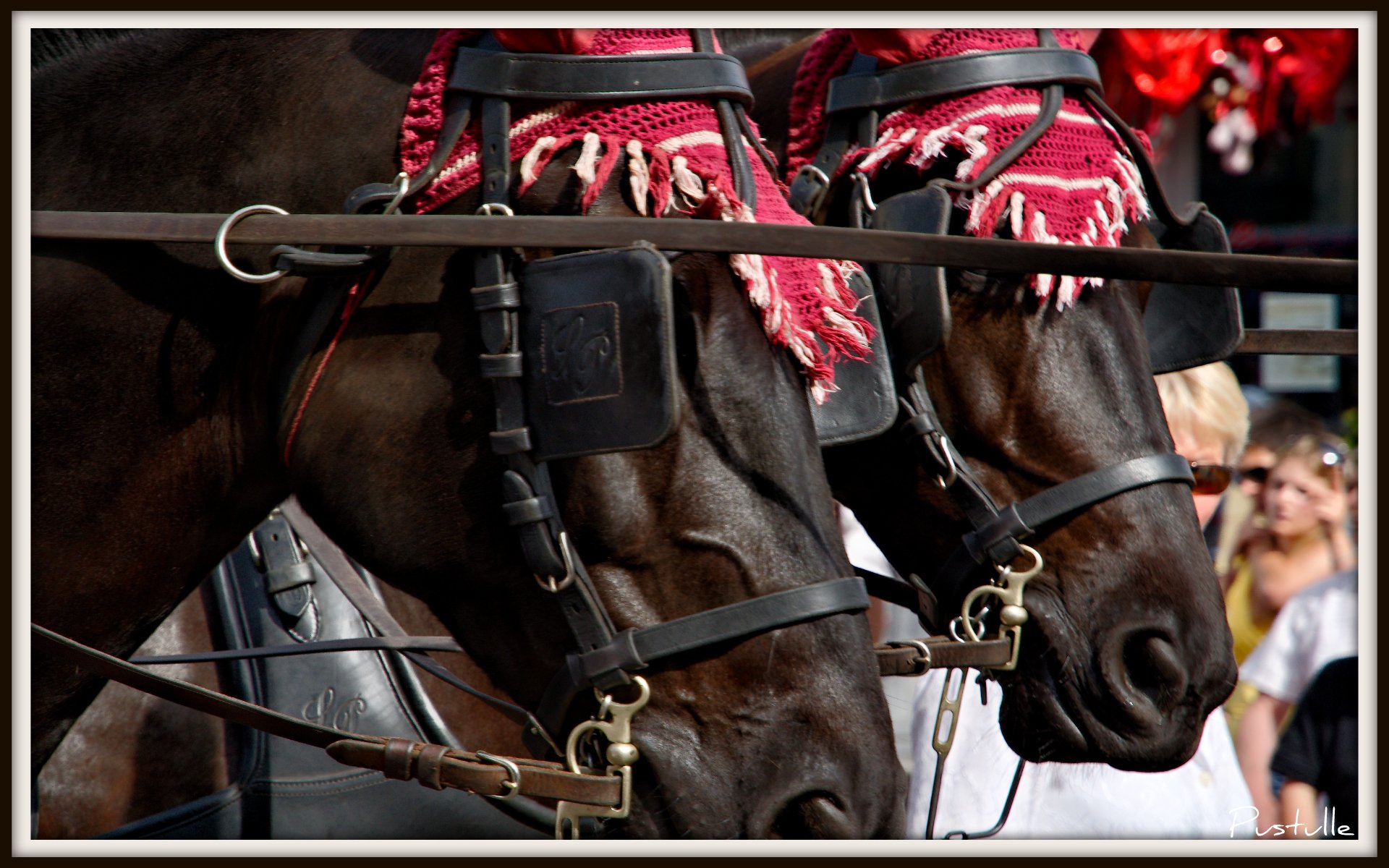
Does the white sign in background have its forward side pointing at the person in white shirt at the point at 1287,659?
yes

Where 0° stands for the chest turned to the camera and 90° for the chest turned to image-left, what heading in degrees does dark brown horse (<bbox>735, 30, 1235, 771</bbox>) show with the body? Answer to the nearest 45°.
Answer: approximately 315°

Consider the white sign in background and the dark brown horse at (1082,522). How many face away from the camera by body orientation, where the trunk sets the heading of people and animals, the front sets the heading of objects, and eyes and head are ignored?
0

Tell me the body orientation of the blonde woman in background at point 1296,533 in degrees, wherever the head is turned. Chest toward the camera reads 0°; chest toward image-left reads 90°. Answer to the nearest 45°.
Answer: approximately 45°

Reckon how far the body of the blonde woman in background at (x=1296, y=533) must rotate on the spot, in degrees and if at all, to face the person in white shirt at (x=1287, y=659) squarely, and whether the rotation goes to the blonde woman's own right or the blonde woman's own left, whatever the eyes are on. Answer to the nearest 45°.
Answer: approximately 45° to the blonde woman's own left

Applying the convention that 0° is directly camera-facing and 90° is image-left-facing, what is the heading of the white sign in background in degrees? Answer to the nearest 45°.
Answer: approximately 0°

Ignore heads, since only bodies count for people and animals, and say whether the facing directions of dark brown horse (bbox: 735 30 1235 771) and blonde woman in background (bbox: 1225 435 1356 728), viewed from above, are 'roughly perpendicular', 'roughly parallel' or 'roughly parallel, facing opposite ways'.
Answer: roughly perpendicular

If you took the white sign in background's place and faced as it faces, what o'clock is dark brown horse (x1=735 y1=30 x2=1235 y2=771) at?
The dark brown horse is roughly at 12 o'clock from the white sign in background.
